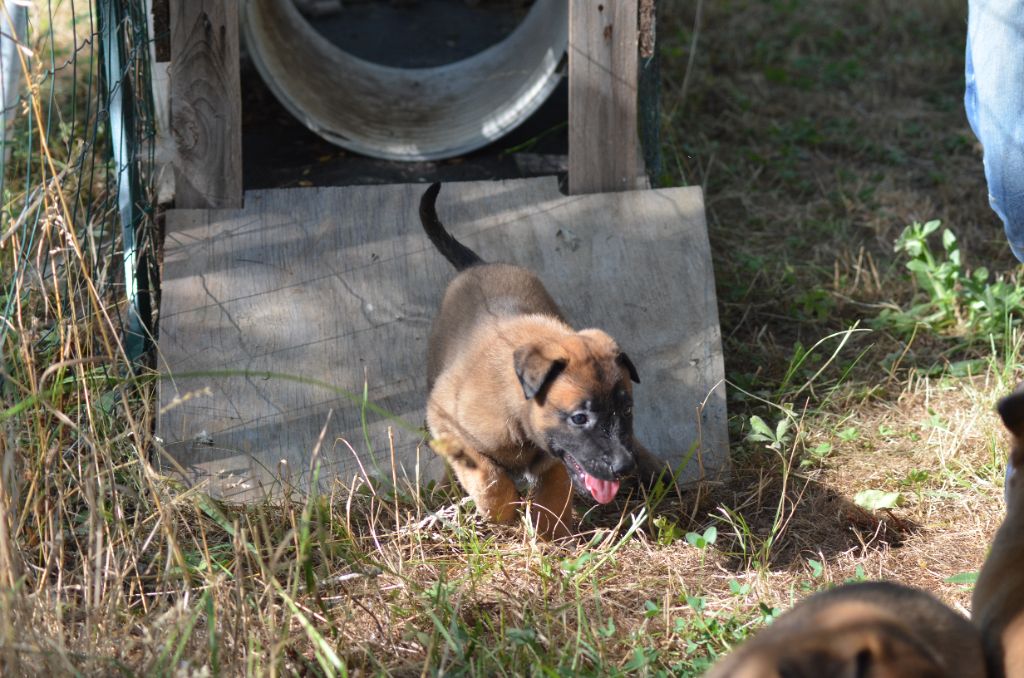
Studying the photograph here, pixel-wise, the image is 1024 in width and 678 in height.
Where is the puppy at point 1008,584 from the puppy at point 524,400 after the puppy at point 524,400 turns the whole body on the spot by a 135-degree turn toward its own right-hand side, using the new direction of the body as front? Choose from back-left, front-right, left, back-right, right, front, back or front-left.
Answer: back-left

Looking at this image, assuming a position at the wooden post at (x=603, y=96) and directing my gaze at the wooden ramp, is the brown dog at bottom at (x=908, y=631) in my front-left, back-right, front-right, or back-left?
front-left

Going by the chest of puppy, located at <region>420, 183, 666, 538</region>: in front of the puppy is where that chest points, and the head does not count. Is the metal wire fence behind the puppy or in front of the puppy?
behind

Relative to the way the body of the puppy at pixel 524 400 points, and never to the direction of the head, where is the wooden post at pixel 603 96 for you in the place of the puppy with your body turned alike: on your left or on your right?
on your left

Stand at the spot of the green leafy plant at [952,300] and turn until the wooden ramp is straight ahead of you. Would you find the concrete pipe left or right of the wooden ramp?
right

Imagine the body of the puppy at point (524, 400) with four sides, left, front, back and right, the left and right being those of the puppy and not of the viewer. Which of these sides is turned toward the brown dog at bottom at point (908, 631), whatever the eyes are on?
front

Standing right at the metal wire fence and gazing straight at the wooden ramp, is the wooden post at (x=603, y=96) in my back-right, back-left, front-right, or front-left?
front-left

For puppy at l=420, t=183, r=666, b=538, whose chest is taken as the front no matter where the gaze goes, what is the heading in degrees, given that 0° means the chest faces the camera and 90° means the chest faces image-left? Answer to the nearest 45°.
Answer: approximately 315°

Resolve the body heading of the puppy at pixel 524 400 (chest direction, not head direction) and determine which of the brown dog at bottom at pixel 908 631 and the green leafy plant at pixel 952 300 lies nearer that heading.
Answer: the brown dog at bottom

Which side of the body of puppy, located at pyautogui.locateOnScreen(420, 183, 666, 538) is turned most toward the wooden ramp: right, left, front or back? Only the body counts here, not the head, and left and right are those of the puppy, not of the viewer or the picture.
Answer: back

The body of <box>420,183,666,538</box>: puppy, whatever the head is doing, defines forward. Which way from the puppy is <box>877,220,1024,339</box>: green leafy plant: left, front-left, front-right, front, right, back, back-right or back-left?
left

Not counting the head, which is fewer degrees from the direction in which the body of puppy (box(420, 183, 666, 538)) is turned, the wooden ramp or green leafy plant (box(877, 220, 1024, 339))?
the green leafy plant

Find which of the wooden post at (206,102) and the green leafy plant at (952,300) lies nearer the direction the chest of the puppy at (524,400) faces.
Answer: the green leafy plant

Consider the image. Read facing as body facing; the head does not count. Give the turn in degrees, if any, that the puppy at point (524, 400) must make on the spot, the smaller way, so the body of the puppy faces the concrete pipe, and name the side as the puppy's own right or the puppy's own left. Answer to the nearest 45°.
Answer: approximately 135° to the puppy's own left
